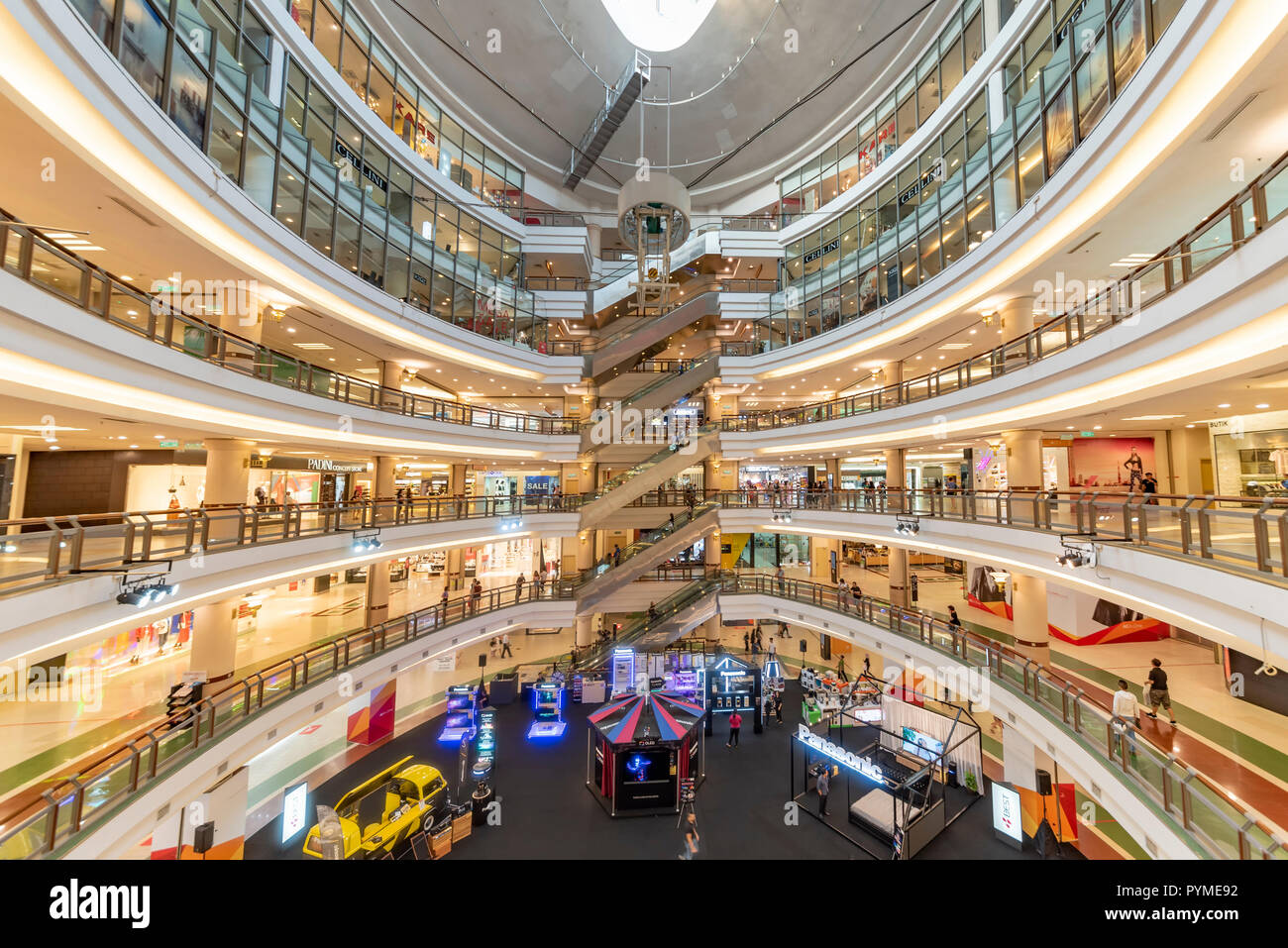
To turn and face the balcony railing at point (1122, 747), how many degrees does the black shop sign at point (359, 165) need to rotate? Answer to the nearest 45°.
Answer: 0° — it already faces it

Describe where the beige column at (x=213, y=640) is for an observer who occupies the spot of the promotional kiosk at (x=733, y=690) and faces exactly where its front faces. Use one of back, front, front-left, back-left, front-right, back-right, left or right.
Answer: front-right

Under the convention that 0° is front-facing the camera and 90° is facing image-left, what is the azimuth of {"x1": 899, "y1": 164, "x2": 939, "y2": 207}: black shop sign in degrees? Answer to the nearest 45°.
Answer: approximately 45°

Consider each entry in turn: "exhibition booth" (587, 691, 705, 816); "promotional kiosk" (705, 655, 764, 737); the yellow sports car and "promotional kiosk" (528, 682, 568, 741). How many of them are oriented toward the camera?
3

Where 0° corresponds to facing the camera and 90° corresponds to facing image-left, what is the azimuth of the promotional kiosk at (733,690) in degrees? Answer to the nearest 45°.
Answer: approximately 0°

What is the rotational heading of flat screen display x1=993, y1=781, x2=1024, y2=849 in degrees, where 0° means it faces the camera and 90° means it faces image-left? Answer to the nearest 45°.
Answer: approximately 45°
